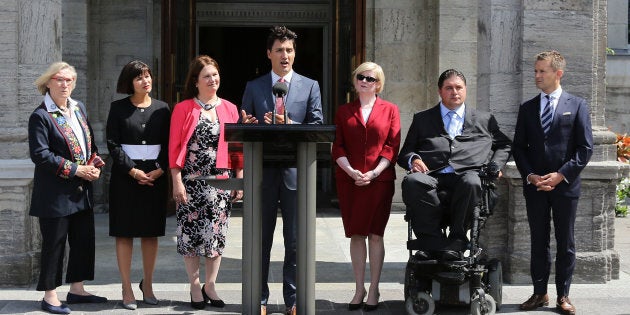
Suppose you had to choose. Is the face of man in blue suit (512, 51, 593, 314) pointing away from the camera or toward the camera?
toward the camera

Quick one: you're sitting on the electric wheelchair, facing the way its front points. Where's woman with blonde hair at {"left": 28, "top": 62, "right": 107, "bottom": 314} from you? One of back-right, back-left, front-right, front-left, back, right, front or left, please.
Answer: right

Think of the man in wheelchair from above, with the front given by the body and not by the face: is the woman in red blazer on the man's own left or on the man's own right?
on the man's own right

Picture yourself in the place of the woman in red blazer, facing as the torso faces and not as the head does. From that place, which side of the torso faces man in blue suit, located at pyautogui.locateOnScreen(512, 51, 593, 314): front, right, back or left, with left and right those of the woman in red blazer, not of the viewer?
left

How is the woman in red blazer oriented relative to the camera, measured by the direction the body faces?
toward the camera

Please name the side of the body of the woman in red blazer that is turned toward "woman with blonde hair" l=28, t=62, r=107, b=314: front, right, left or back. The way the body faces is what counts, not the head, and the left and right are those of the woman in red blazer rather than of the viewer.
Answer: right

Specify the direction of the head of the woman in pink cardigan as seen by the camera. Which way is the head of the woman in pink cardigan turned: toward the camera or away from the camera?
toward the camera

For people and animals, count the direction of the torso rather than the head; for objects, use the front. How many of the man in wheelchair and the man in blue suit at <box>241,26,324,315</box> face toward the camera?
2

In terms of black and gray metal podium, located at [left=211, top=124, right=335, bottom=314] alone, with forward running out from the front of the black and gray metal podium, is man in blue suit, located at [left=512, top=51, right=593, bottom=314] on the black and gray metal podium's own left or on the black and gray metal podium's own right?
on the black and gray metal podium's own left

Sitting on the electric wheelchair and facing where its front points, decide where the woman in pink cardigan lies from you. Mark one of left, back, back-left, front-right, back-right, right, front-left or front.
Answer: right

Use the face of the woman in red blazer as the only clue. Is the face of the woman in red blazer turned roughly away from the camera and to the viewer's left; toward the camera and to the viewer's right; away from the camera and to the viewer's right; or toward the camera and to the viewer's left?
toward the camera and to the viewer's left

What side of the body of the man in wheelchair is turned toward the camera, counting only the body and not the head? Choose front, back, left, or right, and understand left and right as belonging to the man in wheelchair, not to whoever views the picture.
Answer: front

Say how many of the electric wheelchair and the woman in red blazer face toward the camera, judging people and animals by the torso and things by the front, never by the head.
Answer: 2

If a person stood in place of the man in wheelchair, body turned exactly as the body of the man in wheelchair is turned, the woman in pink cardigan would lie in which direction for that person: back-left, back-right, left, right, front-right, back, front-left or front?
right

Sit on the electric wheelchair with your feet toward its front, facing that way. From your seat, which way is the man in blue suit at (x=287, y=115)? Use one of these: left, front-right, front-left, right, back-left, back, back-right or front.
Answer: right

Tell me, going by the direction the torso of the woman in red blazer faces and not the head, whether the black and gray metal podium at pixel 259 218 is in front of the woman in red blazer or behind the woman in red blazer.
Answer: in front
